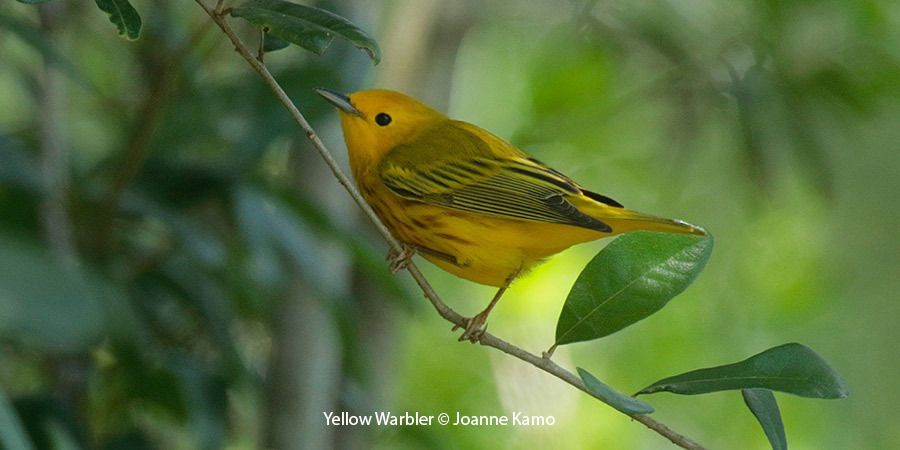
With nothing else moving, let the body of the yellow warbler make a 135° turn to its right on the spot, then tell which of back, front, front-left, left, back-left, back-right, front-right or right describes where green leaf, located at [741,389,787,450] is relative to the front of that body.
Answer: right

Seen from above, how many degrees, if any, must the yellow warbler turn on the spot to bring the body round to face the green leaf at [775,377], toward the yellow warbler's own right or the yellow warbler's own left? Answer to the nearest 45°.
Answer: approximately 135° to the yellow warbler's own left

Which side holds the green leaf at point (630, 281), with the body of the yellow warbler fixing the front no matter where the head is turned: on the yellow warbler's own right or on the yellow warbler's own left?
on the yellow warbler's own left

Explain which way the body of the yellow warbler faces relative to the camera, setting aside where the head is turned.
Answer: to the viewer's left
